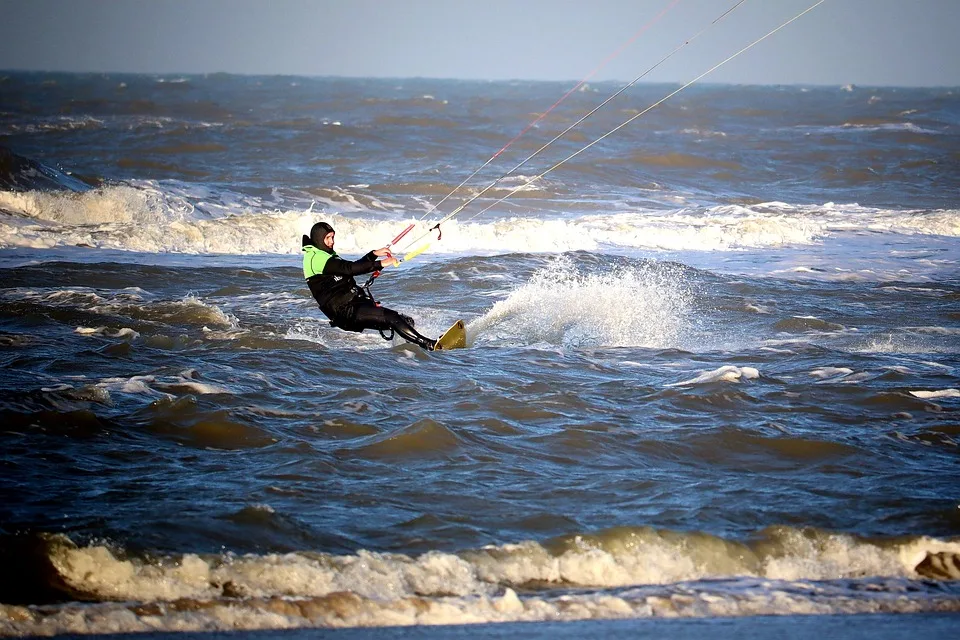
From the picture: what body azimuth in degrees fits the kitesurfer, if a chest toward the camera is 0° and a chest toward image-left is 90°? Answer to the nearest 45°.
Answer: approximately 270°
